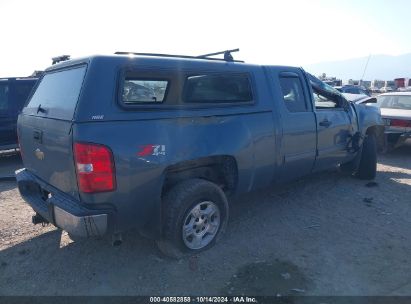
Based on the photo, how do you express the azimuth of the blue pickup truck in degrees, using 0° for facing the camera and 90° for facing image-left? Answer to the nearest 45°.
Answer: approximately 225°

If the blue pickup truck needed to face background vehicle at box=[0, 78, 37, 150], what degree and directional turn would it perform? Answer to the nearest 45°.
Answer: approximately 90° to its left
